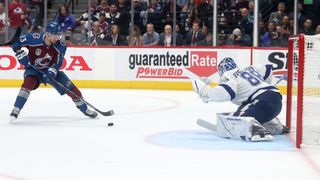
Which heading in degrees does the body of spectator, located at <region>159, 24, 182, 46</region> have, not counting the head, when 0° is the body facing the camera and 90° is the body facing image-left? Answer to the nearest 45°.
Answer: approximately 0°

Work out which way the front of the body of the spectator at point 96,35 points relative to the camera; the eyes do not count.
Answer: toward the camera

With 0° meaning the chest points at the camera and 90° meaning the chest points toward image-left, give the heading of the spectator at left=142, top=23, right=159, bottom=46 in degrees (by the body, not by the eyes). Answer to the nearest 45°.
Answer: approximately 0°

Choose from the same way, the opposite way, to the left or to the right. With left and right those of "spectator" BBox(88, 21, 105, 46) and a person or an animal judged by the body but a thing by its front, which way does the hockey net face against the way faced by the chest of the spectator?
to the right

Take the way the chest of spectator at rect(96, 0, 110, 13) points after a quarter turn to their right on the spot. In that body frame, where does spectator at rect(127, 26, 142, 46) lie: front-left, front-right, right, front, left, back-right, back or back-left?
back-left

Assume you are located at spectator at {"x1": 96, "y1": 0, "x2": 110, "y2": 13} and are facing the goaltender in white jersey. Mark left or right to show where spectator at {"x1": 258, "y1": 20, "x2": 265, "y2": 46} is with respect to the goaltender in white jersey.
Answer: left

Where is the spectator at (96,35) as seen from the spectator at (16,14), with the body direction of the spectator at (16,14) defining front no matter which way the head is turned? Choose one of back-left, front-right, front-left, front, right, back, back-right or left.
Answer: front-left

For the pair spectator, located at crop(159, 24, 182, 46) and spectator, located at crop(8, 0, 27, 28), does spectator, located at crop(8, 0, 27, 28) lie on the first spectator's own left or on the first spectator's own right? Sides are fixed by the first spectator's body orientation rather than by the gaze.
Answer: on the first spectator's own right

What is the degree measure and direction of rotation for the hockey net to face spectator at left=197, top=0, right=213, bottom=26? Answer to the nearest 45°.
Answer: approximately 90° to its right

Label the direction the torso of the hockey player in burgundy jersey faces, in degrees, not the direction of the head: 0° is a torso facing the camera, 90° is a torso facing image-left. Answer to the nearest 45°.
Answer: approximately 315°

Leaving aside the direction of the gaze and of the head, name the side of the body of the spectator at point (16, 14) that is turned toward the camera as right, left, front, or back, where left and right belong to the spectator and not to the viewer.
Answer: front

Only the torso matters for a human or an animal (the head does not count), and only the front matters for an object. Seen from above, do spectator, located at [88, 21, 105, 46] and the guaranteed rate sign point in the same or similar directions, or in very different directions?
same or similar directions

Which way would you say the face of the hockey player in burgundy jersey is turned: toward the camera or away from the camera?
toward the camera

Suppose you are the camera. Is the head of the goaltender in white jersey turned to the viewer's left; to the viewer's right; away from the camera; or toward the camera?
to the viewer's left

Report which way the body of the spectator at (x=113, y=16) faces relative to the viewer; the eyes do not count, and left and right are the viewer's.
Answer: facing the viewer

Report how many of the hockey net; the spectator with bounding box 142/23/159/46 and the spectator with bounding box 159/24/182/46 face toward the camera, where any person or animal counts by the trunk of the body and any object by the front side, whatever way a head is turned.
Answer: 2

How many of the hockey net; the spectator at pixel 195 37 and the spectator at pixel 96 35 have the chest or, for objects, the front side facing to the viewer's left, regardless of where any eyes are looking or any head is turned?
1
